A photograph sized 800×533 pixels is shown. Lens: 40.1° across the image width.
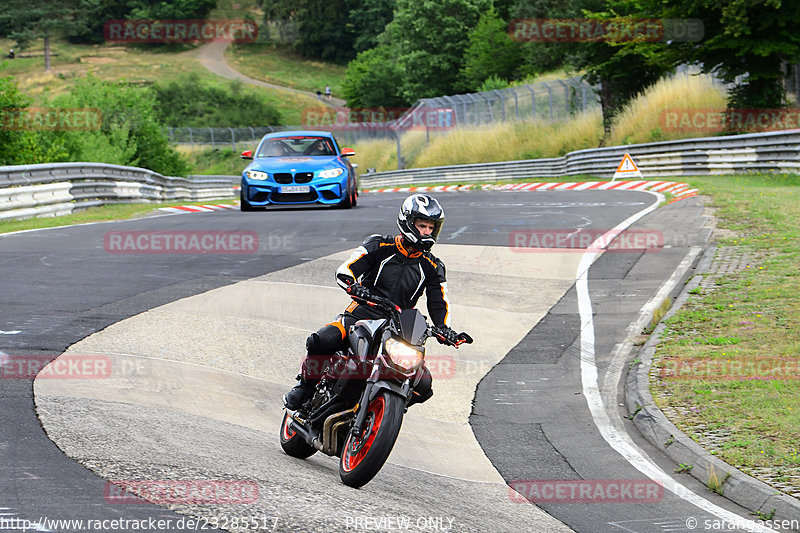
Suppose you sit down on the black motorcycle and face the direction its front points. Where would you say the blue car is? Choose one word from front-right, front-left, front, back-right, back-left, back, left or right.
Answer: back-left

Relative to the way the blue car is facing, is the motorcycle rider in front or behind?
in front

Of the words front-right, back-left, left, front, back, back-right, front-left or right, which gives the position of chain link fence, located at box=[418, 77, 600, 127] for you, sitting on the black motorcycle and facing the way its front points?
back-left

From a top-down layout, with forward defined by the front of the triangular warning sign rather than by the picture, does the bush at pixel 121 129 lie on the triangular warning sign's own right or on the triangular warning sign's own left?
on the triangular warning sign's own right

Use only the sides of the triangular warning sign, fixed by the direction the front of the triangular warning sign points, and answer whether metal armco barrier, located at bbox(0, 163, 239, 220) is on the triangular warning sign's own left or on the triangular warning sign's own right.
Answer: on the triangular warning sign's own right

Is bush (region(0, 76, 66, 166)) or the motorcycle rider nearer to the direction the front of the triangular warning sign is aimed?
the motorcycle rider

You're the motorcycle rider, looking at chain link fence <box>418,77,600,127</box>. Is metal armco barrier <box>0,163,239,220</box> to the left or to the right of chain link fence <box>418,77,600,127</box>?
left

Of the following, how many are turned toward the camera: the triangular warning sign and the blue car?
2

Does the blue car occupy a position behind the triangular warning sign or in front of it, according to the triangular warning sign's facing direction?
in front

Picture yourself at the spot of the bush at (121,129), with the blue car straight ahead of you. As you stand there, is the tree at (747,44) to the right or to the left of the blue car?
left

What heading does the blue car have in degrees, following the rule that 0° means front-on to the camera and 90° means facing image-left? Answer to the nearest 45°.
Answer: approximately 0°

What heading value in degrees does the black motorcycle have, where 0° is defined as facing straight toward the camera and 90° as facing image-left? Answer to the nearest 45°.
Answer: approximately 315°
